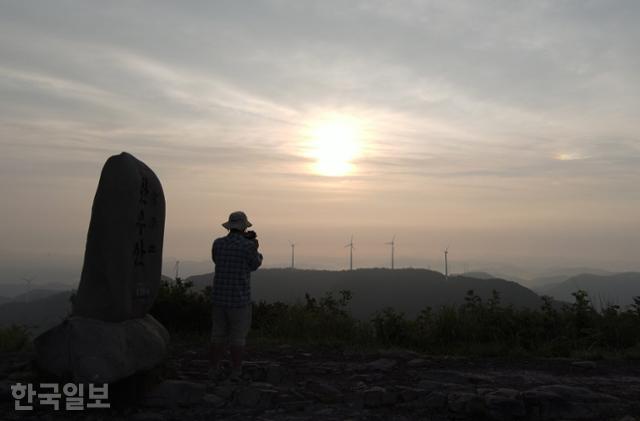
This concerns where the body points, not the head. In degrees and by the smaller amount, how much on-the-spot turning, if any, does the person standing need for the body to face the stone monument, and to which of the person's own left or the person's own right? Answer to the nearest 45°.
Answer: approximately 135° to the person's own left

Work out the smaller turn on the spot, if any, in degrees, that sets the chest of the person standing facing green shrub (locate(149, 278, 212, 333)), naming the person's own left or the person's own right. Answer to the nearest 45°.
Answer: approximately 45° to the person's own left

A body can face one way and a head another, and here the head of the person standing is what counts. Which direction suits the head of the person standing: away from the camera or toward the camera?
away from the camera

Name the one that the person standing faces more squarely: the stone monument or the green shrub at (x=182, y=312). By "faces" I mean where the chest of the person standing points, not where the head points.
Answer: the green shrub

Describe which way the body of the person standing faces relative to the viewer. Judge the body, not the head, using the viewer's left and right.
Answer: facing away from the viewer and to the right of the viewer
